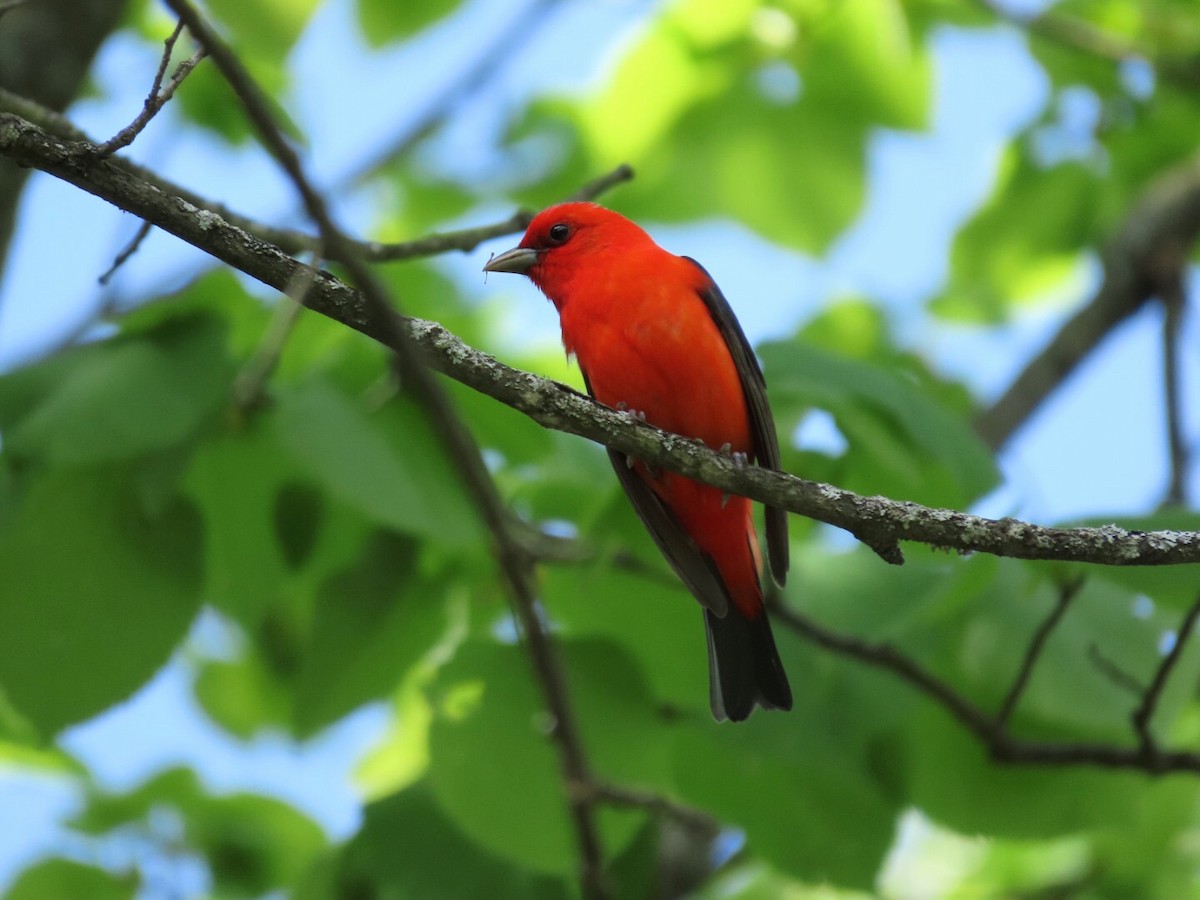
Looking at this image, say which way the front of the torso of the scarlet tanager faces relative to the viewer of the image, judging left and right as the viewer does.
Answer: facing the viewer and to the left of the viewer

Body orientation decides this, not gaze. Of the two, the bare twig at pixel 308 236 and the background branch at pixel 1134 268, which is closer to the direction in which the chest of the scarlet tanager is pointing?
the bare twig

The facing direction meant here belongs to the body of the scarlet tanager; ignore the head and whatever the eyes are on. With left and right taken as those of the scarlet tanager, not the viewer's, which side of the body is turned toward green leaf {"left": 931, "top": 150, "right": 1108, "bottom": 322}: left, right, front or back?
back

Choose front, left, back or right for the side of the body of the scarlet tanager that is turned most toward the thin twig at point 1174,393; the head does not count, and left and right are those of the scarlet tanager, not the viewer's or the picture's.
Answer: back

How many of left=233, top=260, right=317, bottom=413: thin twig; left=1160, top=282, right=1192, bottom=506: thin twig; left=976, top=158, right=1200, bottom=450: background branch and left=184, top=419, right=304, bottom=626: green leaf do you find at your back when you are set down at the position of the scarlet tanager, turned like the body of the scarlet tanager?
2

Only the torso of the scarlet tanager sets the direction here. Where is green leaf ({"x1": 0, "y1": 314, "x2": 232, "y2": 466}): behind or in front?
in front

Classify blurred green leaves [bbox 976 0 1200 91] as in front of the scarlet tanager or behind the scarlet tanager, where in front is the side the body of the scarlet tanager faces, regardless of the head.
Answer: behind

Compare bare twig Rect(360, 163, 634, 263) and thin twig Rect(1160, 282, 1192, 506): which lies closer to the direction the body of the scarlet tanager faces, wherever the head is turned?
the bare twig
